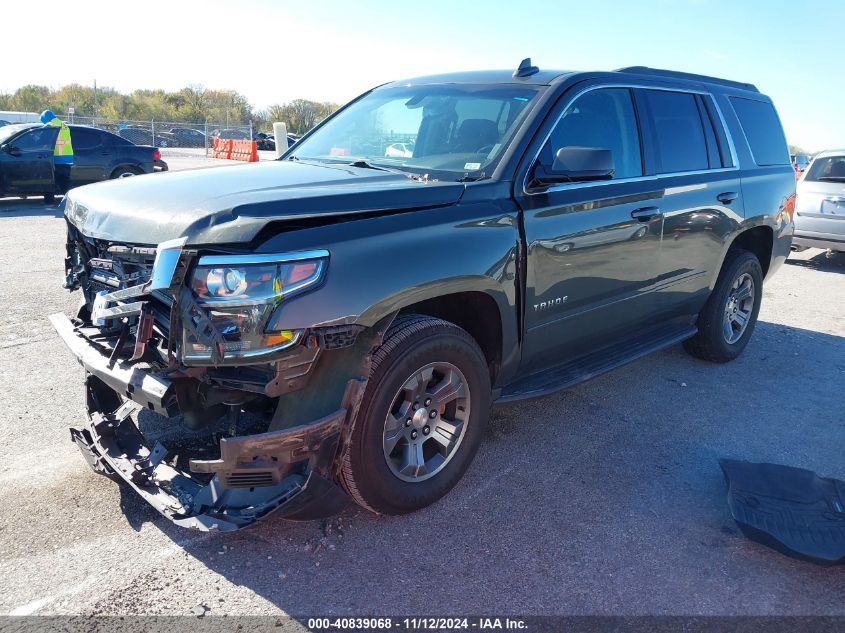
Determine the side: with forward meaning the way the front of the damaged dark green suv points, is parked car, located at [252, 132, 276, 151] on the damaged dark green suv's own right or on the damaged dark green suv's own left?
on the damaged dark green suv's own right

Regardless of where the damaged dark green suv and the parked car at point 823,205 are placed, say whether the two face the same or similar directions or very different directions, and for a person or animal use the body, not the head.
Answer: very different directions

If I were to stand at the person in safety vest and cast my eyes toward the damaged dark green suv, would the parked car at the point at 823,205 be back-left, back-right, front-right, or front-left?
front-left

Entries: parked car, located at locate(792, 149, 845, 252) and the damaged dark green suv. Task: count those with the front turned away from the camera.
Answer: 1

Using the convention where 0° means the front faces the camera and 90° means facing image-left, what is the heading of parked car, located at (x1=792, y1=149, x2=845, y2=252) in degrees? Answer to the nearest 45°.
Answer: approximately 180°

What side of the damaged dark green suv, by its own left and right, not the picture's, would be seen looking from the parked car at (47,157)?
right

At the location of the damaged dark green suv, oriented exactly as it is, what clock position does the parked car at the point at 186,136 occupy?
The parked car is roughly at 4 o'clock from the damaged dark green suv.

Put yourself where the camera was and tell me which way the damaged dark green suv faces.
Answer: facing the viewer and to the left of the viewer

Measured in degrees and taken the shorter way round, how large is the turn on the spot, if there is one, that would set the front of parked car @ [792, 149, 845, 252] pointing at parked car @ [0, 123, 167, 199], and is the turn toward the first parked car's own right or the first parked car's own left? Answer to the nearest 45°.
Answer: approximately 90° to the first parked car's own left

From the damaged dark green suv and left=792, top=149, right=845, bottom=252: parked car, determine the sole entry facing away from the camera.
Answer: the parked car

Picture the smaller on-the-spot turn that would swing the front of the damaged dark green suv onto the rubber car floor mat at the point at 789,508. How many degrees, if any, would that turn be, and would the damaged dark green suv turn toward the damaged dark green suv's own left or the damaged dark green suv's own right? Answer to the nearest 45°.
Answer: approximately 135° to the damaged dark green suv's own left

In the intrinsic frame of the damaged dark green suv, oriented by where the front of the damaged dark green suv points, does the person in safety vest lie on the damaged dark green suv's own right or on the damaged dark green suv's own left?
on the damaged dark green suv's own right

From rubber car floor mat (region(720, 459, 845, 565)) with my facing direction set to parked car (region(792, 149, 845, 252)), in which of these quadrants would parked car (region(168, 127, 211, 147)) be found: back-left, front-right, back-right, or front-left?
front-left

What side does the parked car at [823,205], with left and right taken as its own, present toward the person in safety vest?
left

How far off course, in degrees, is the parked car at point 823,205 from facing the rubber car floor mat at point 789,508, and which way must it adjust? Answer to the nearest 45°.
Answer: approximately 180°

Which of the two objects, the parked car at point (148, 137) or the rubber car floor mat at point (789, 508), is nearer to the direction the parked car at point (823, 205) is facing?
the parked car

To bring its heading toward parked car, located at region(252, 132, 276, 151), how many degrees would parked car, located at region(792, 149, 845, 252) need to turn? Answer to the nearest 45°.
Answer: approximately 45° to its left
